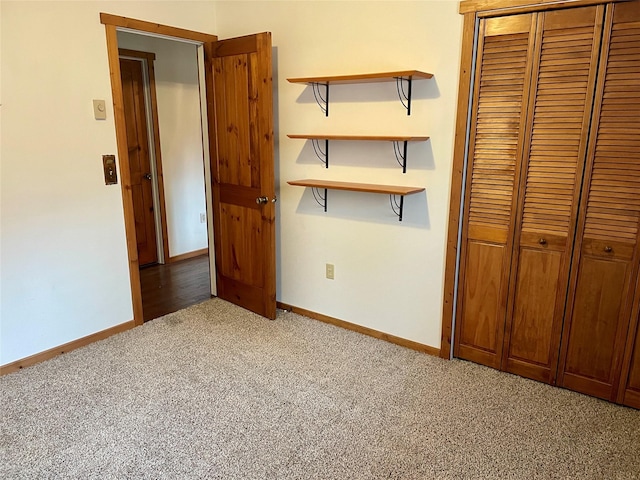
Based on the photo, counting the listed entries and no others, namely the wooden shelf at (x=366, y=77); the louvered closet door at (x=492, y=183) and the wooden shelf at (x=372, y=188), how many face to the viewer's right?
0

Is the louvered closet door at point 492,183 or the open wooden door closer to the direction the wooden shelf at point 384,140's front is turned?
the open wooden door

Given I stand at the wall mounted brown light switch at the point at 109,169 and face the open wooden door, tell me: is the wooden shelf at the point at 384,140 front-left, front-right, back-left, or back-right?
front-right

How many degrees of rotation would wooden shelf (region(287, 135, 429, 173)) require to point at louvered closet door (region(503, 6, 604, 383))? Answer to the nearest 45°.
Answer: approximately 90° to its left

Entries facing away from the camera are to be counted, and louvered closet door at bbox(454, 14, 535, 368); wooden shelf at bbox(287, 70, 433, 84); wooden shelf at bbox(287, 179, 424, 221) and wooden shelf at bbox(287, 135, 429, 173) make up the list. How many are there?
0

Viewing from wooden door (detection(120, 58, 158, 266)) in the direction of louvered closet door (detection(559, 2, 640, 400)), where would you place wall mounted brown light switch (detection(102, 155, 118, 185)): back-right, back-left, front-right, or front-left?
front-right

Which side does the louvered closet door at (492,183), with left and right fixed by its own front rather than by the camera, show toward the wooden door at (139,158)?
right

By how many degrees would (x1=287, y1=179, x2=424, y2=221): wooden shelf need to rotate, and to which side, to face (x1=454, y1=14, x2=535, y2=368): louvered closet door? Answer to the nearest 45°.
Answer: approximately 90° to its left

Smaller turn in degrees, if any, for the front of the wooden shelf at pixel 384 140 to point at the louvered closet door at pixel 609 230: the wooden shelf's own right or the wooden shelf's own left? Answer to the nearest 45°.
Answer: approximately 90° to the wooden shelf's own left

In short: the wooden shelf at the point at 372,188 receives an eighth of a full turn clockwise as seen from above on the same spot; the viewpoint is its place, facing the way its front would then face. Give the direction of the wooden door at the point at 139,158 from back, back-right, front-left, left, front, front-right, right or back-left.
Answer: front-right

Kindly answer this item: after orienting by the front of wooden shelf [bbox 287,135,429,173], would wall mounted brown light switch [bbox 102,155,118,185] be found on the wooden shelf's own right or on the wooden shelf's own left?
on the wooden shelf's own right

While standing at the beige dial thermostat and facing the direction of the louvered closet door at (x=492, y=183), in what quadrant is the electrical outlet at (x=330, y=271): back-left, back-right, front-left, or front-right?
front-left

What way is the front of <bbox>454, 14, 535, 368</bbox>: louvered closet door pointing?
toward the camera

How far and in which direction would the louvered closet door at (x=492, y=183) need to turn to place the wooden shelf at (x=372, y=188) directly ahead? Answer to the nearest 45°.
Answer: approximately 90° to its right

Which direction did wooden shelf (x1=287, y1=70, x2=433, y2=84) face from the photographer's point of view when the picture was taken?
facing the viewer and to the left of the viewer

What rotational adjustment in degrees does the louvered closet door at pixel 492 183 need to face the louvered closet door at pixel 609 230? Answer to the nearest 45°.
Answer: approximately 90° to its left
